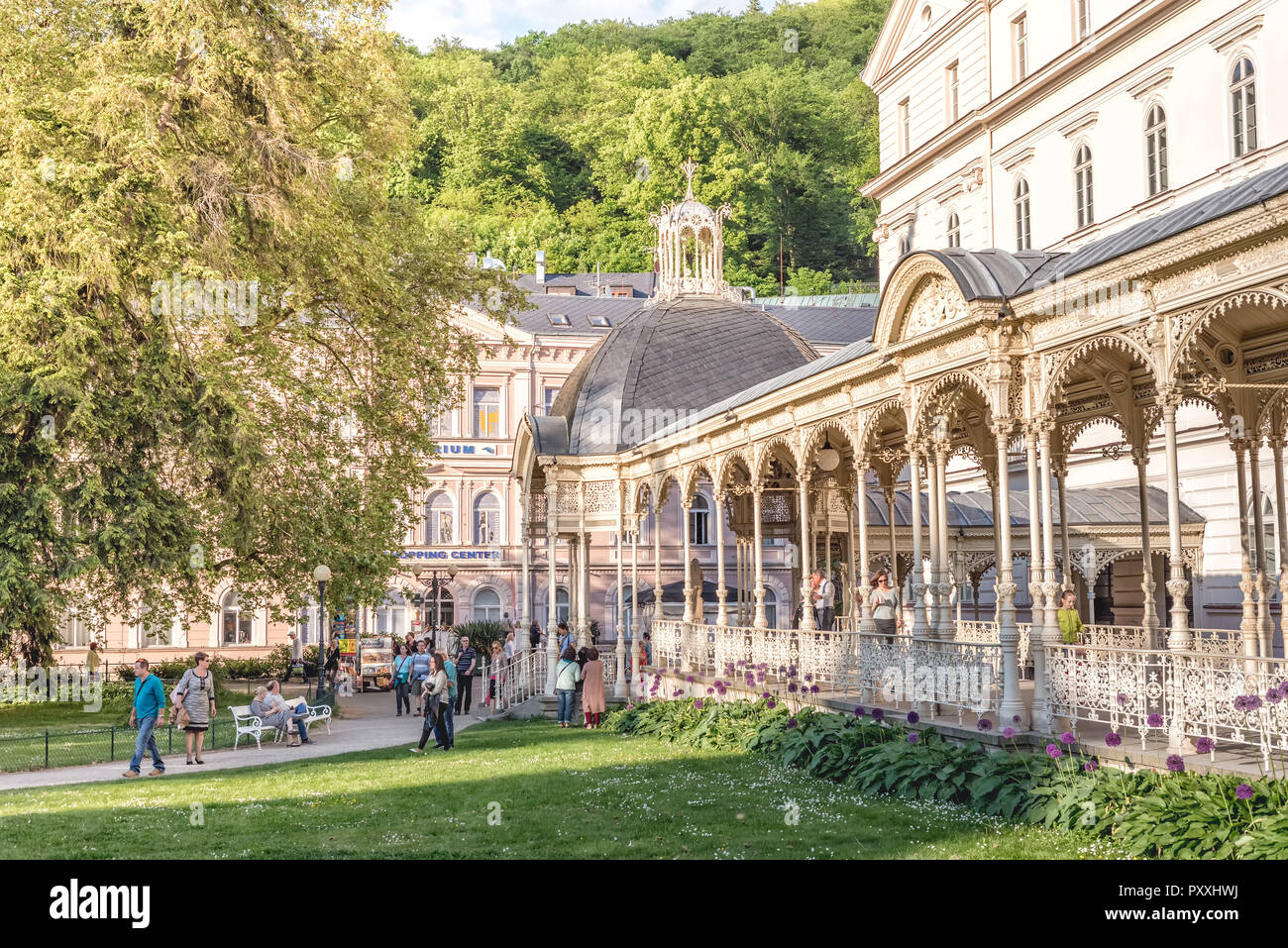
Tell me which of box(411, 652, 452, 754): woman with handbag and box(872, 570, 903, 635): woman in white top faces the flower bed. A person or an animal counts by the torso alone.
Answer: the woman in white top

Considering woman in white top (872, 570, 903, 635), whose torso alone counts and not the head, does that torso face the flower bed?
yes

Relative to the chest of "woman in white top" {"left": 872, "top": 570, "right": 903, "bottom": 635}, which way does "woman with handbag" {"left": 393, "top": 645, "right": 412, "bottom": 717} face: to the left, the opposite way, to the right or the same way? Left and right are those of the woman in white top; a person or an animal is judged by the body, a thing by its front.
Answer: the same way

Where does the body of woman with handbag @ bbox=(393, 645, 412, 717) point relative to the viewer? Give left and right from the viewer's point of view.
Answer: facing the viewer

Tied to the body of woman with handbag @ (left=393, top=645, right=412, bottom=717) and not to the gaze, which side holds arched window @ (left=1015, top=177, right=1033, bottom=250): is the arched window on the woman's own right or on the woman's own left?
on the woman's own left

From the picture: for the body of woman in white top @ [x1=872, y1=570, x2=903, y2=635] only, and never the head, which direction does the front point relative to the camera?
toward the camera

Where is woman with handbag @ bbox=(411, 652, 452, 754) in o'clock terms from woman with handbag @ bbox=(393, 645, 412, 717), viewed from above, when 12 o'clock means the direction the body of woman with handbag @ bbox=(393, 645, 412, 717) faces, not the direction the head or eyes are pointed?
woman with handbag @ bbox=(411, 652, 452, 754) is roughly at 12 o'clock from woman with handbag @ bbox=(393, 645, 412, 717).
